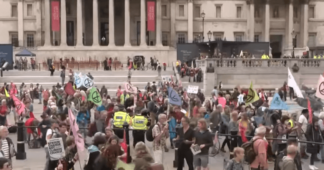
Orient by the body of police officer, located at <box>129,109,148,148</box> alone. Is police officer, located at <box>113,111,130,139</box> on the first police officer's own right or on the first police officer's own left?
on the first police officer's own left

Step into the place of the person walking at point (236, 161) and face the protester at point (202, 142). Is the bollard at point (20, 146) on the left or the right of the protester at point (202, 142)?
left

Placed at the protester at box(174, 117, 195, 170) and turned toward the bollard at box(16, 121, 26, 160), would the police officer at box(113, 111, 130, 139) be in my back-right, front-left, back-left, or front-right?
front-right

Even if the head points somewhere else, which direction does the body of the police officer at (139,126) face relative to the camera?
away from the camera

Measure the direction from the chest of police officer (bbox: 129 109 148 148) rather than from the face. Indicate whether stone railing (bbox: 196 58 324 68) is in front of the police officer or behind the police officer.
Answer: in front

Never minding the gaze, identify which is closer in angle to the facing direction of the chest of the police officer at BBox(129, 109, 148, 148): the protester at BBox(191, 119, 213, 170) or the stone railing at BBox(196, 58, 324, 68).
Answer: the stone railing

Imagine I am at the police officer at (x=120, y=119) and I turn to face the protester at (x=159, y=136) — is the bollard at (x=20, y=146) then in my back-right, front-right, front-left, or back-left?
back-right
